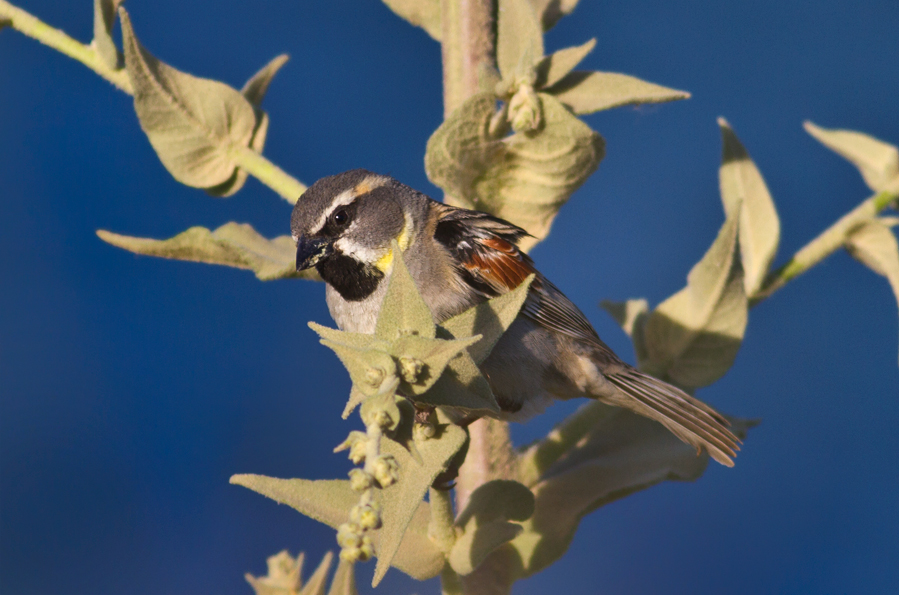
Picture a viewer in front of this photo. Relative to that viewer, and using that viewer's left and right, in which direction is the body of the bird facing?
facing to the left of the viewer
